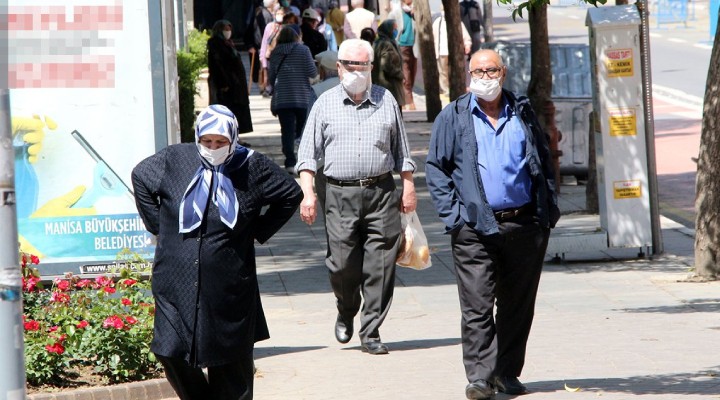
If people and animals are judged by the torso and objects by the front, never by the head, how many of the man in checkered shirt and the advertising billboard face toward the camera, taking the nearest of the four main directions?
2

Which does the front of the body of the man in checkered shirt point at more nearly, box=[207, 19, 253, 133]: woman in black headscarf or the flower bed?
the flower bed

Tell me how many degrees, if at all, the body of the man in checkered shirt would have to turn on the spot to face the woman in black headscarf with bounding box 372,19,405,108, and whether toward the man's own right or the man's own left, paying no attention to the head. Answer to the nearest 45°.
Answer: approximately 180°

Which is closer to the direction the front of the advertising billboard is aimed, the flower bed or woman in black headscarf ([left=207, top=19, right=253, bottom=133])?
the flower bed

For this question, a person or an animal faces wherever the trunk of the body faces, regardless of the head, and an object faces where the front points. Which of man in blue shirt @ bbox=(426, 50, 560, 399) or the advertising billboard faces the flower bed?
the advertising billboard

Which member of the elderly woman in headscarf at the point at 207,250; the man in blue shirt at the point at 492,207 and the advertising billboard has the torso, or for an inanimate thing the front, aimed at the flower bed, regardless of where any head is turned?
the advertising billboard

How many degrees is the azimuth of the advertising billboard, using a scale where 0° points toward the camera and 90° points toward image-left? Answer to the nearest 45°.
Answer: approximately 0°

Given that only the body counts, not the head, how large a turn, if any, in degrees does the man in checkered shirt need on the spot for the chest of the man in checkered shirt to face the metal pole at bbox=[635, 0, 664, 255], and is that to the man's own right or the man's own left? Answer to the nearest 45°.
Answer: approximately 135° to the man's own left
